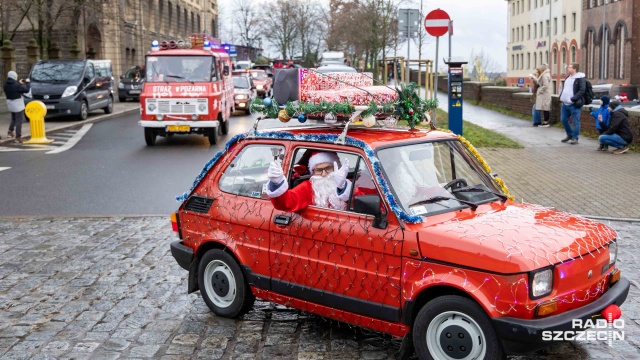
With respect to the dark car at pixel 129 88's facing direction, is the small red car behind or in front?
in front

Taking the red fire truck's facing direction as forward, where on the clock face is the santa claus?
The santa claus is roughly at 12 o'clock from the red fire truck.

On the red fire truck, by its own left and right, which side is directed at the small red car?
front

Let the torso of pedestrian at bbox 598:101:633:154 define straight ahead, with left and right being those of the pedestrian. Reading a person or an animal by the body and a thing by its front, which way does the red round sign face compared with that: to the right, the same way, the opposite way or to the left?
to the left

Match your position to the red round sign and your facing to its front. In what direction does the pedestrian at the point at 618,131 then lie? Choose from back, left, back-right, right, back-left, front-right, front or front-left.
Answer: left

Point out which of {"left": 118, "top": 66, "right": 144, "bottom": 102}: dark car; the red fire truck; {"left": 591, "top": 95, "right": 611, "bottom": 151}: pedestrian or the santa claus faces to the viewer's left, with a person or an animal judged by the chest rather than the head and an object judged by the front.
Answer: the pedestrian

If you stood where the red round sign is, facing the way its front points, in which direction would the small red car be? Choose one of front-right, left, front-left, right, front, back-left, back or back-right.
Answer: front

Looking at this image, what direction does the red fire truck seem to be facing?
toward the camera

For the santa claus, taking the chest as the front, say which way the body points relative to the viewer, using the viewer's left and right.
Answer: facing the viewer

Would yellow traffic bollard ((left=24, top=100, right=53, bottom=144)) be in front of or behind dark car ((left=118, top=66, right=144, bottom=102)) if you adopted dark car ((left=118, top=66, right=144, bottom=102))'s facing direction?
in front

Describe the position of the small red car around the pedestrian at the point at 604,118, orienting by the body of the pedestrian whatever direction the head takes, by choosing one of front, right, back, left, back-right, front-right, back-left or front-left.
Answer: left

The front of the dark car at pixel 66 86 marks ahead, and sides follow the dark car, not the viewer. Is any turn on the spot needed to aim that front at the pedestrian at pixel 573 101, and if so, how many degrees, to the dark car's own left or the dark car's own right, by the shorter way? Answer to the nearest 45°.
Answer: approximately 90° to the dark car's own left

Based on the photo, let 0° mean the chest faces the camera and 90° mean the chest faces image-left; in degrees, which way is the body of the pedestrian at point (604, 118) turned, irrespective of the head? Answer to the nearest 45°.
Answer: approximately 90°

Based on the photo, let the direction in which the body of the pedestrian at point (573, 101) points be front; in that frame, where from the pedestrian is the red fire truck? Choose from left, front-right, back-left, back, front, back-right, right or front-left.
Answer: front-right
